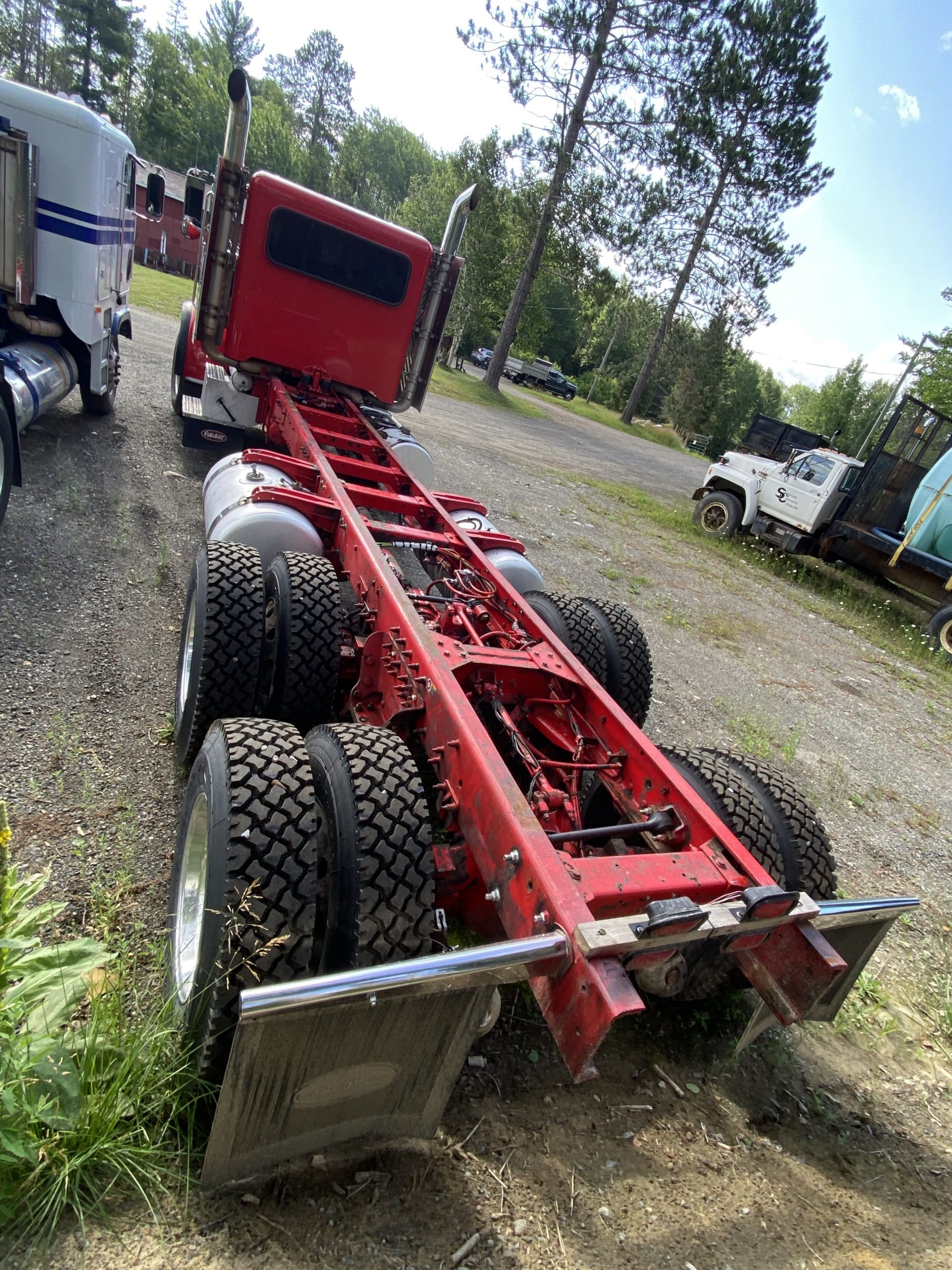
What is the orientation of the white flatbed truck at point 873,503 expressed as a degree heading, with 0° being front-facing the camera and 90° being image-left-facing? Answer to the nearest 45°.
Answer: approximately 135°

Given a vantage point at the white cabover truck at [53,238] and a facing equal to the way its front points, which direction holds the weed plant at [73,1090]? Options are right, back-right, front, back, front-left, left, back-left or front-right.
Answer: back-right

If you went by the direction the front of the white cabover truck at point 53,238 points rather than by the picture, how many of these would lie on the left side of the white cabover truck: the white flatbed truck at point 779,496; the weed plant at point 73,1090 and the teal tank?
0

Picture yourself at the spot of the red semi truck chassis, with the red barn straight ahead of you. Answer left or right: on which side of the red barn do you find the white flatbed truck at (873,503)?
right

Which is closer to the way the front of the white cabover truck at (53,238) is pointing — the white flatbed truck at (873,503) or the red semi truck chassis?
the white flatbed truck

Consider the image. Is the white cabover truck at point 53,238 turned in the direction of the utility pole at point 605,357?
yes

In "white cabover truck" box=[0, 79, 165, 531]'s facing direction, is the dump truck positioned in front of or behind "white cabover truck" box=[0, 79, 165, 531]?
in front

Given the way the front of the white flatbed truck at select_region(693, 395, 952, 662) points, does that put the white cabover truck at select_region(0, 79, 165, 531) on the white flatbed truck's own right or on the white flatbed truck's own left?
on the white flatbed truck's own left

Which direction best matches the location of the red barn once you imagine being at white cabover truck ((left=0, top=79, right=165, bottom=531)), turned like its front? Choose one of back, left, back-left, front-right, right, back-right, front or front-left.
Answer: front-left

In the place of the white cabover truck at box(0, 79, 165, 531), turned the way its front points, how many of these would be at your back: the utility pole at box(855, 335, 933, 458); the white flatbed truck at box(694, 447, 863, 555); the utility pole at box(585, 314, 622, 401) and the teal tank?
0

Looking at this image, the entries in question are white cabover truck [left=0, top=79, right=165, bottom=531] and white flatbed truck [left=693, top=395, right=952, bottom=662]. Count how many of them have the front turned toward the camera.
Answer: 0

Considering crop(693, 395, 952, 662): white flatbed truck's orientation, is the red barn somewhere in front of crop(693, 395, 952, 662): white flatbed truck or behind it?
in front

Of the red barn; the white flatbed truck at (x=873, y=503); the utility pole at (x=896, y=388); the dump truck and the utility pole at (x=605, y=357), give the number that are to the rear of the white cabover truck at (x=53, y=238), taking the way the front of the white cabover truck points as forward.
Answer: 0

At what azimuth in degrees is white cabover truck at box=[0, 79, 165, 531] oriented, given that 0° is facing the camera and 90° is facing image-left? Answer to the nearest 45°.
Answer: approximately 225°

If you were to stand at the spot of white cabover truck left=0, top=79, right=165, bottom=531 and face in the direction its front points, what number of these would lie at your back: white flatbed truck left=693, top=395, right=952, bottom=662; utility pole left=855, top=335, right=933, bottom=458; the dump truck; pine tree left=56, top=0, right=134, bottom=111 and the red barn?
0
